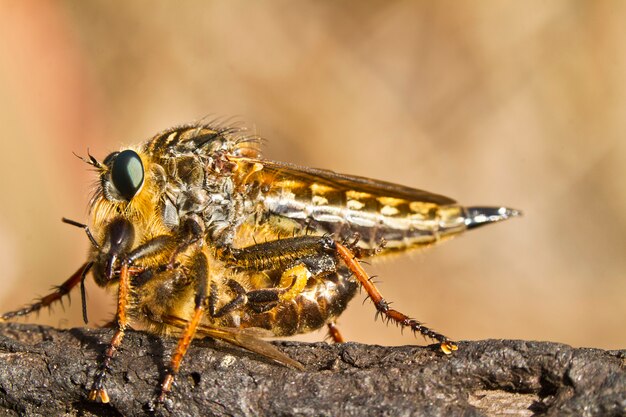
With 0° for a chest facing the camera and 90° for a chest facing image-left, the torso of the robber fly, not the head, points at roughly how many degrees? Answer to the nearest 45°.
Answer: approximately 90°
